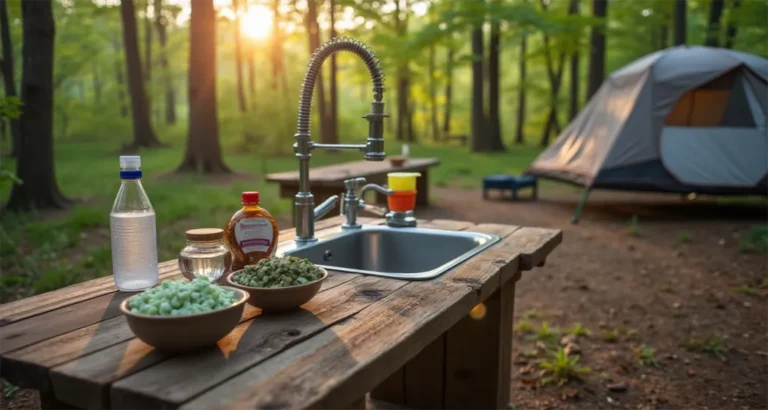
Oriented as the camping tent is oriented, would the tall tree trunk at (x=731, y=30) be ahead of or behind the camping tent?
behind

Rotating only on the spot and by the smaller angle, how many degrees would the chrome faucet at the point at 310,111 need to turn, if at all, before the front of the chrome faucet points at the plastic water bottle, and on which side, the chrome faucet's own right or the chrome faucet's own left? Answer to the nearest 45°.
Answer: approximately 135° to the chrome faucet's own right

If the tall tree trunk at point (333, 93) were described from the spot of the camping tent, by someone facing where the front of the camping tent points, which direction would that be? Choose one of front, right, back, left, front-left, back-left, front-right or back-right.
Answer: back-right

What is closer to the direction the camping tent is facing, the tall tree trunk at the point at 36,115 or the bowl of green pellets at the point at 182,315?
the bowl of green pellets

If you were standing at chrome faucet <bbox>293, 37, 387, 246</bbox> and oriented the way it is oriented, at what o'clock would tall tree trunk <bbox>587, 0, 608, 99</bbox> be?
The tall tree trunk is roughly at 10 o'clock from the chrome faucet.

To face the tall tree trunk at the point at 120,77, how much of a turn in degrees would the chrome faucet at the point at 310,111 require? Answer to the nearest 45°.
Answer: approximately 90° to its left

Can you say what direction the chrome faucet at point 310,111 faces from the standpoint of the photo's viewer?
facing to the right of the viewer

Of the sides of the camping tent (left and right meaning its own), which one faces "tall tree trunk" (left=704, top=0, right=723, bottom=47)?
back

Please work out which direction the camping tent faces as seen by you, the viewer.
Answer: facing the viewer

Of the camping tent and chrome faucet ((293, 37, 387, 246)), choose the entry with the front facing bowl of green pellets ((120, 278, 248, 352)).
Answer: the camping tent

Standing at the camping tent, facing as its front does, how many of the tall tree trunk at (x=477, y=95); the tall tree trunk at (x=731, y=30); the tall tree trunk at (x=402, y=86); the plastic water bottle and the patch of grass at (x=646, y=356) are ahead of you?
2

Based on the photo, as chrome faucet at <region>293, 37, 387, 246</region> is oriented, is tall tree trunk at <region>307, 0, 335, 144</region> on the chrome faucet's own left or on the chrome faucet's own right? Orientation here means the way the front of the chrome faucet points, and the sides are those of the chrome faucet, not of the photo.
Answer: on the chrome faucet's own left

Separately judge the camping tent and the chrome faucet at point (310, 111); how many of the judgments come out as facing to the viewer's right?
1

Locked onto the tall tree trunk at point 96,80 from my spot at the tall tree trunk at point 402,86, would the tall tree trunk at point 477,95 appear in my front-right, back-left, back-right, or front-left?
back-left

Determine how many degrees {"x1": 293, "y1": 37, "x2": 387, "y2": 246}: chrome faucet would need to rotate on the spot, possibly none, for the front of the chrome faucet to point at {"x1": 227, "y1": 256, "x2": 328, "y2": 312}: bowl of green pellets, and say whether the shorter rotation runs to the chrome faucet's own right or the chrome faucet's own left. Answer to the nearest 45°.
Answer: approximately 90° to the chrome faucet's own right
